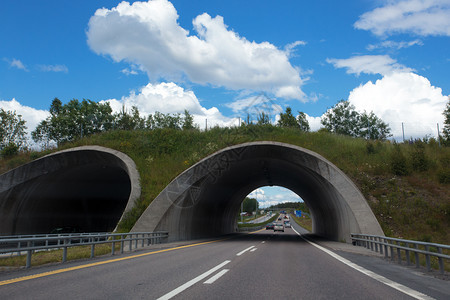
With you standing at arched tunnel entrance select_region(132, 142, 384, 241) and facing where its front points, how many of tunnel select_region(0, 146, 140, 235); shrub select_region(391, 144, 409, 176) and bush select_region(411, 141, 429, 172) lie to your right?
1

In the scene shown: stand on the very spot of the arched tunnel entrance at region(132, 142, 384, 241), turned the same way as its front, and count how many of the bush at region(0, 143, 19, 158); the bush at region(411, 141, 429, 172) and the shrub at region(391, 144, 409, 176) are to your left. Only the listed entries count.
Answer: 2

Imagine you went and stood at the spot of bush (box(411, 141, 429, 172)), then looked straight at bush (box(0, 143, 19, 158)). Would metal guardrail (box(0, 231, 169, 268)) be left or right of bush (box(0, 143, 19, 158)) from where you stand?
left

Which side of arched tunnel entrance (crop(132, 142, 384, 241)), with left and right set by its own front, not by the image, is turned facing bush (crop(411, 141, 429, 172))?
left

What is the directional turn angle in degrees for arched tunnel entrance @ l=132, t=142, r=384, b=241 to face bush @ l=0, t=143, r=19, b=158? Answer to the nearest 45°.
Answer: approximately 90° to its right

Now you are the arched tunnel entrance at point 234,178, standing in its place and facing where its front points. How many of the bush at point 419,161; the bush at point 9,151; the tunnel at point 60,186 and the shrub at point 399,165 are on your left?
2

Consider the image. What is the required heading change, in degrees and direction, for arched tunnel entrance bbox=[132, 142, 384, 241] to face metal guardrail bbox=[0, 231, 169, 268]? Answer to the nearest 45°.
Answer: approximately 45° to its right

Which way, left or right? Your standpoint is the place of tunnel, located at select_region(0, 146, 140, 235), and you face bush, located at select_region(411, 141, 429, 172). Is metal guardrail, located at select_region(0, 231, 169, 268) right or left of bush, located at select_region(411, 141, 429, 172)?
right

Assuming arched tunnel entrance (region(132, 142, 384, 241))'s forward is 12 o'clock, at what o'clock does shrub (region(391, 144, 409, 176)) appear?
The shrub is roughly at 9 o'clock from the arched tunnel entrance.

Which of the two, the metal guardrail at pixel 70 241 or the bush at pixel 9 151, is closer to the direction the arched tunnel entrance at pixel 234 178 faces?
the metal guardrail

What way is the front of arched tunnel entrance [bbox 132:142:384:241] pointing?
toward the camera

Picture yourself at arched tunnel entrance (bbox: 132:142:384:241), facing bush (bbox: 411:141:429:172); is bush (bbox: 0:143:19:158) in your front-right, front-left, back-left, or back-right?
back-left

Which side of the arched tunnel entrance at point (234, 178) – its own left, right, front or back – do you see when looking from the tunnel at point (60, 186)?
right
